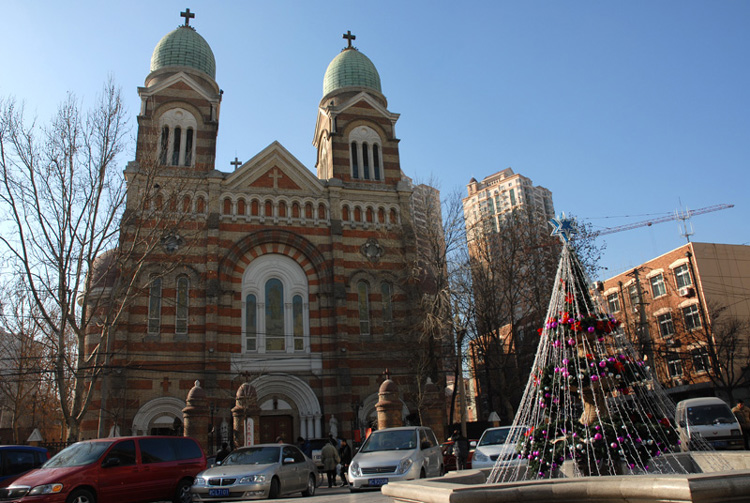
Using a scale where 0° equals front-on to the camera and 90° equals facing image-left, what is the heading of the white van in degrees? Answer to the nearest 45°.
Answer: approximately 0°

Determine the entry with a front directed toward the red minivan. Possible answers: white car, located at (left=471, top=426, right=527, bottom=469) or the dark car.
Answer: the white car

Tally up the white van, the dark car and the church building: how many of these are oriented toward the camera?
2

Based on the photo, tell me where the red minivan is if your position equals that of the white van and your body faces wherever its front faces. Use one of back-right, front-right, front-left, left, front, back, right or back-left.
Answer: front-right

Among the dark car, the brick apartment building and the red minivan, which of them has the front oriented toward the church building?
the brick apartment building

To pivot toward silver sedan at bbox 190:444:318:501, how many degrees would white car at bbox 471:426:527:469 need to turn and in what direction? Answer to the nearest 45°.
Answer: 0° — it already faces it

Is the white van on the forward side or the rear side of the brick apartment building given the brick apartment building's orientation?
on the forward side

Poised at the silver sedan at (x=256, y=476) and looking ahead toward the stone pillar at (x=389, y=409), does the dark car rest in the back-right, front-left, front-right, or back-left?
back-left

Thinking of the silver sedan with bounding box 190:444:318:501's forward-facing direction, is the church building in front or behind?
behind

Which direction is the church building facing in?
toward the camera

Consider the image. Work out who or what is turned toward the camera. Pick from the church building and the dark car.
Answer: the church building

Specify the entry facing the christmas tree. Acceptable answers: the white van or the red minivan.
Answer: the white van

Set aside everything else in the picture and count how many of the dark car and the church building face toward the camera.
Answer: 1

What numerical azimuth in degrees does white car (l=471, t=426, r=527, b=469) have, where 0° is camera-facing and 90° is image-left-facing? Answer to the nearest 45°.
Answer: approximately 45°

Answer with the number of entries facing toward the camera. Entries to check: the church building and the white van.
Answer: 2

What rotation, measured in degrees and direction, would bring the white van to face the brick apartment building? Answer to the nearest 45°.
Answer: approximately 180°
